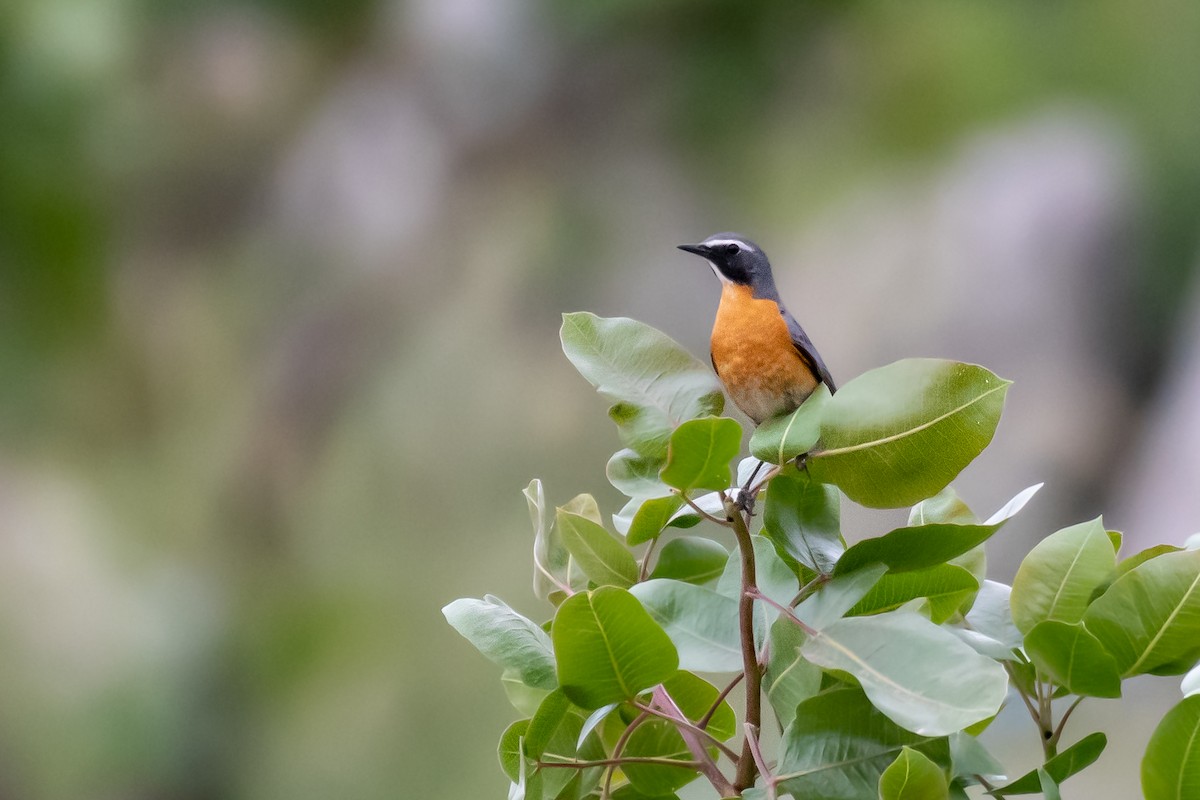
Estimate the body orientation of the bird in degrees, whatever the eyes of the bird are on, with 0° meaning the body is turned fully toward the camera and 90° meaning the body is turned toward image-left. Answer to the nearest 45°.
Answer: approximately 45°
